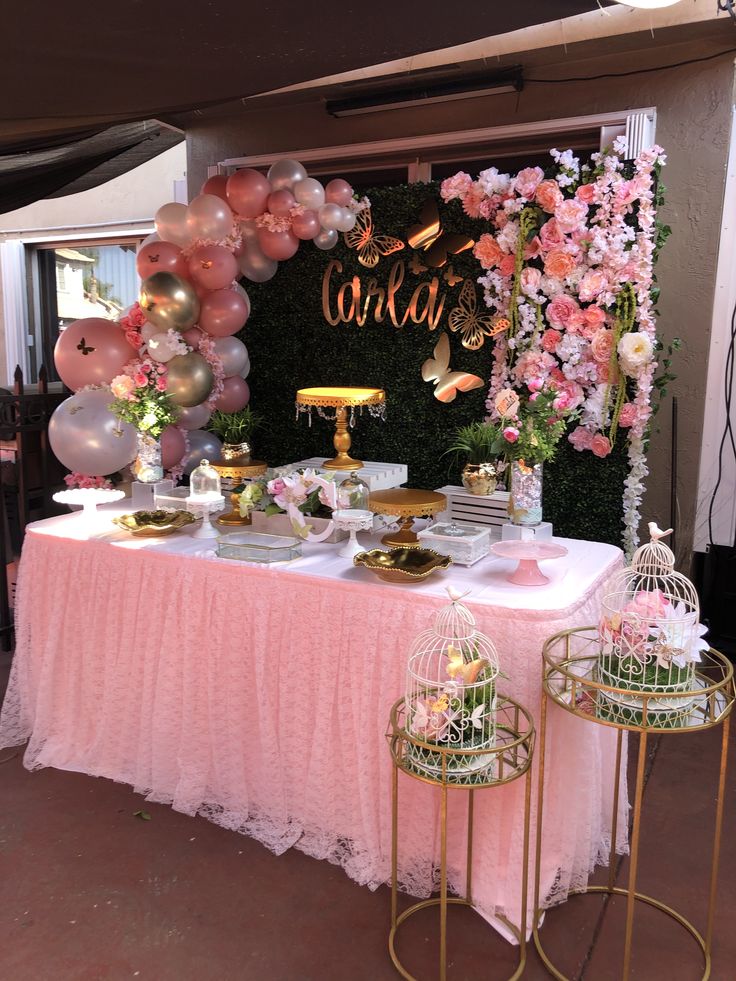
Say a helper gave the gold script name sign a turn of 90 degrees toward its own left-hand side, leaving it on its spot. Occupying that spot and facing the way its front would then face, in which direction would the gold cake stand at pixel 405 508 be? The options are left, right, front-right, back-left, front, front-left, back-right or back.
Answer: right

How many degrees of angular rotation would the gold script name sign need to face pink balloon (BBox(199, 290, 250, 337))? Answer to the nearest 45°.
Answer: approximately 90° to its right

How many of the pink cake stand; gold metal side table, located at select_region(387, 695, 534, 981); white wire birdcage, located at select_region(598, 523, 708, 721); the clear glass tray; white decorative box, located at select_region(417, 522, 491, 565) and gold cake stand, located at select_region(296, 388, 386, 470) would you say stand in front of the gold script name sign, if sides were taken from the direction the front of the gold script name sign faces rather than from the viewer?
6

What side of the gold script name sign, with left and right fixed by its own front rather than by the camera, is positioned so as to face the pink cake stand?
front

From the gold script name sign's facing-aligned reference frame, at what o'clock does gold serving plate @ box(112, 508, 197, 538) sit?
The gold serving plate is roughly at 1 o'clock from the gold script name sign.

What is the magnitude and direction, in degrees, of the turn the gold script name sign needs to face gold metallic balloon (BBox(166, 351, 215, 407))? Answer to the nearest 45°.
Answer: approximately 45° to its right

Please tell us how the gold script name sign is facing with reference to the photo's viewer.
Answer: facing the viewer

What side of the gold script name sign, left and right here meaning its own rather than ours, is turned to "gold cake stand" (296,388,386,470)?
front

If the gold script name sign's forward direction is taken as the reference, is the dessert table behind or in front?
in front

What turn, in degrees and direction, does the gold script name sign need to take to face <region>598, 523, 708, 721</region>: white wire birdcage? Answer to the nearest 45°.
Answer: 0° — it already faces it

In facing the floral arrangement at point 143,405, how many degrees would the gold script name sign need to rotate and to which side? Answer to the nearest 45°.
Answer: approximately 45° to its right
